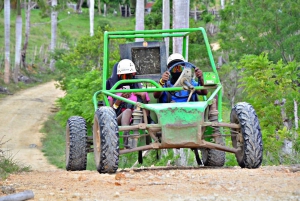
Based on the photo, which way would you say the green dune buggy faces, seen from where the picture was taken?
facing the viewer

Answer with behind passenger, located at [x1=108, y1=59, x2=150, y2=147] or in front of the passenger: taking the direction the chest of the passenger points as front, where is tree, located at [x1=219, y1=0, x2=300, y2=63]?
behind

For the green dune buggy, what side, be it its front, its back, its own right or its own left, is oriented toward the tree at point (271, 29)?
back

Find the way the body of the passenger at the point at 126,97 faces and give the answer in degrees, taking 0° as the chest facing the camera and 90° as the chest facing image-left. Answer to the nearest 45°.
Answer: approximately 0°
